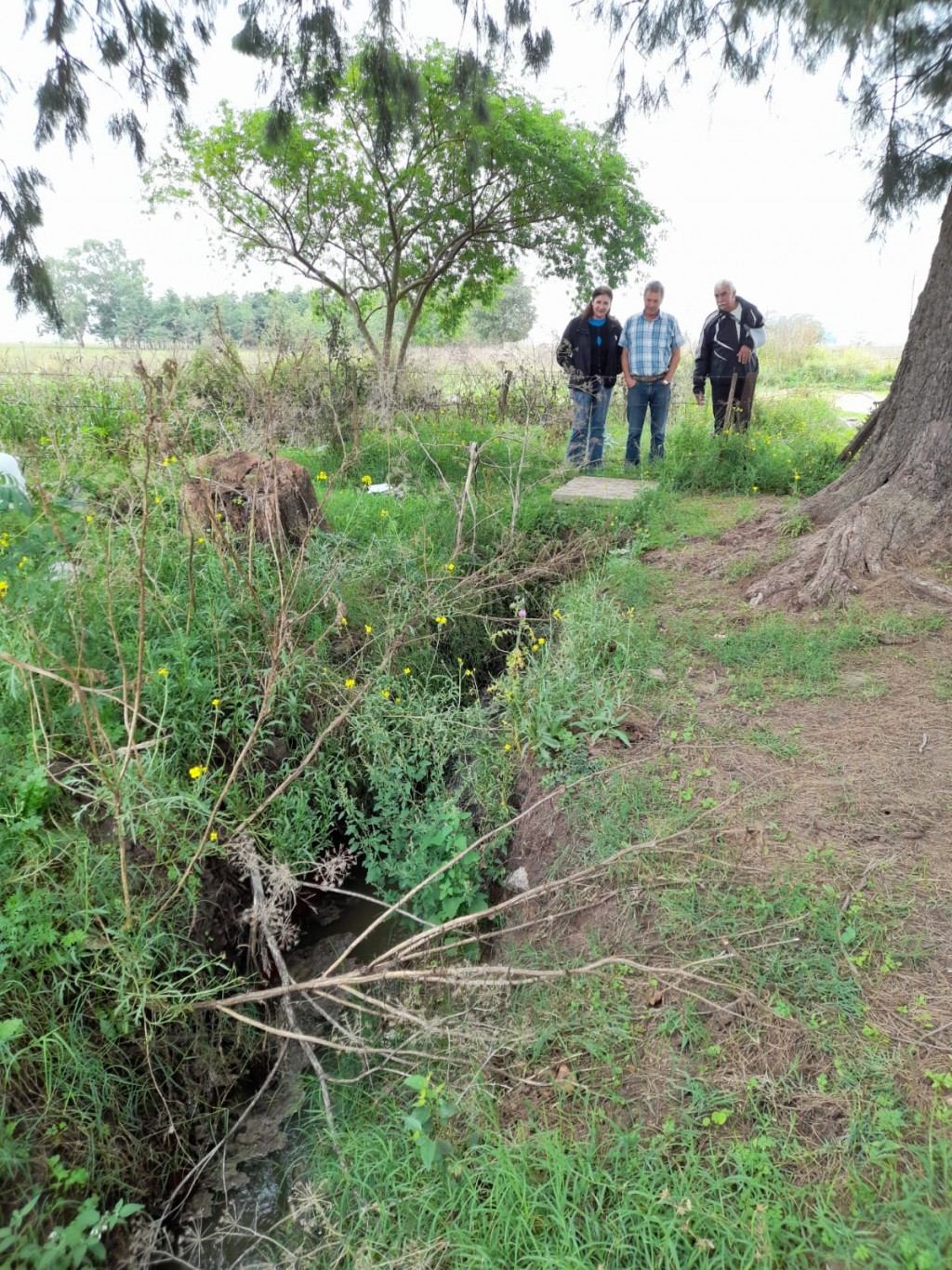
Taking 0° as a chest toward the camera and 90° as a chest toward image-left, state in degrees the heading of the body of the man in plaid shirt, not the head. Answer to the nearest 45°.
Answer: approximately 0°

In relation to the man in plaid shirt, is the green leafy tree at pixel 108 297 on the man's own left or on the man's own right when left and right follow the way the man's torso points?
on the man's own right

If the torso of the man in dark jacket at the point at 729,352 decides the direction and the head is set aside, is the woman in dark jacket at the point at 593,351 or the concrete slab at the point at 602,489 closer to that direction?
the concrete slab

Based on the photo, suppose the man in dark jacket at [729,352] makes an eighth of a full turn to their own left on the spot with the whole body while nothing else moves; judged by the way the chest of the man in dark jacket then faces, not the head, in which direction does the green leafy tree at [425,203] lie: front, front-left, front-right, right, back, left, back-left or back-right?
back

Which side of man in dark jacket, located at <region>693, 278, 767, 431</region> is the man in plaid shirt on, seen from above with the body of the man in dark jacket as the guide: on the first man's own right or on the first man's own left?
on the first man's own right

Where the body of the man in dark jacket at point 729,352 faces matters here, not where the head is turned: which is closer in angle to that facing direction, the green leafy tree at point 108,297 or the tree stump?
the tree stump

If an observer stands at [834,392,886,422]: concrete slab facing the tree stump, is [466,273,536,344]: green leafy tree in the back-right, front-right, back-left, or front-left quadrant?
back-right

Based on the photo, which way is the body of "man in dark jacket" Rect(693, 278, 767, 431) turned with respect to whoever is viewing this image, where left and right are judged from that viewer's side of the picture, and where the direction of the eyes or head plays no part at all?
facing the viewer

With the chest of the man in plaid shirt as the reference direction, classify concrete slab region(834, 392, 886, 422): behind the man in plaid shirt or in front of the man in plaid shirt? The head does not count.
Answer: behind
